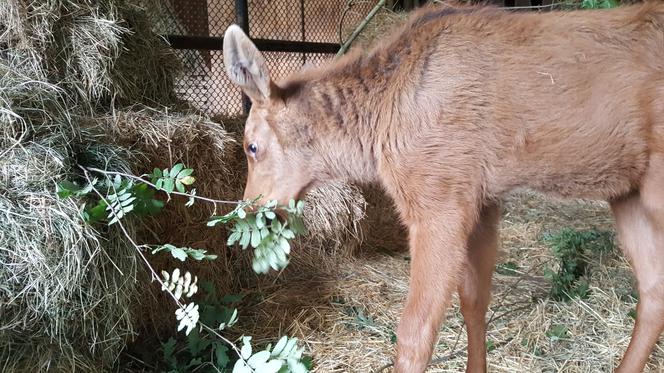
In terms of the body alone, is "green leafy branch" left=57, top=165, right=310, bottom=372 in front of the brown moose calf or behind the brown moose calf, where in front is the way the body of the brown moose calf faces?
in front

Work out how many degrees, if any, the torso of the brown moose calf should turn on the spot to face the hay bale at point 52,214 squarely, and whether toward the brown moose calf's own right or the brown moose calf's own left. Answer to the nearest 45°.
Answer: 0° — it already faces it

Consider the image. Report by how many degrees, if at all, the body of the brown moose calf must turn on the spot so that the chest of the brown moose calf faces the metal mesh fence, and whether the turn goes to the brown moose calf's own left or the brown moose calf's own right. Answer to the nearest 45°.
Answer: approximately 45° to the brown moose calf's own right

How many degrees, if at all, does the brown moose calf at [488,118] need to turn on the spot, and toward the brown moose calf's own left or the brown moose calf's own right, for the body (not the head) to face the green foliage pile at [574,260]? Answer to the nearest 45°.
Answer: approximately 135° to the brown moose calf's own right

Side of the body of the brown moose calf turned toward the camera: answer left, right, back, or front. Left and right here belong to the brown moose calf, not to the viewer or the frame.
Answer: left

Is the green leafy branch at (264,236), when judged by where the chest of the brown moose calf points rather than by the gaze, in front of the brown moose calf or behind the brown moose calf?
in front

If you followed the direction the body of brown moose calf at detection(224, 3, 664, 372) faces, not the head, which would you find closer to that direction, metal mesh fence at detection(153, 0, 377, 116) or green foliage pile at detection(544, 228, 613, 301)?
the metal mesh fence

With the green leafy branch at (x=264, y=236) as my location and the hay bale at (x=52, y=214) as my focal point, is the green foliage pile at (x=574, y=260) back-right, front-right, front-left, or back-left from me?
back-right

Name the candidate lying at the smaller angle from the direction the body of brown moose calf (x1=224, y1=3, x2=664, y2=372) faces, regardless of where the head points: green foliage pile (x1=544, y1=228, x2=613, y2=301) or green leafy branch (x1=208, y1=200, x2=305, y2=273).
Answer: the green leafy branch
